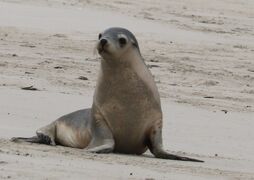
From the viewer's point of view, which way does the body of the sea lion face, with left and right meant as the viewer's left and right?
facing the viewer and to the right of the viewer
